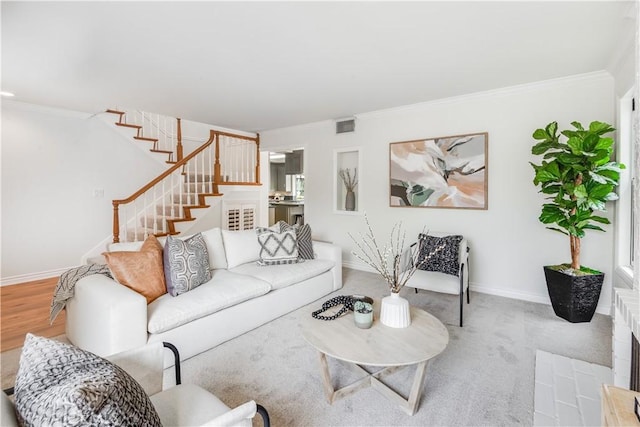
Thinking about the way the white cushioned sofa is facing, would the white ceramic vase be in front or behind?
in front

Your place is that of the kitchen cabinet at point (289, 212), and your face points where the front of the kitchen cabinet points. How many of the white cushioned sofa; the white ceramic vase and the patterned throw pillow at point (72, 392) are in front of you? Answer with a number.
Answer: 3

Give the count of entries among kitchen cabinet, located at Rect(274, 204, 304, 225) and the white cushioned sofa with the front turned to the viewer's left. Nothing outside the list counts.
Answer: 0

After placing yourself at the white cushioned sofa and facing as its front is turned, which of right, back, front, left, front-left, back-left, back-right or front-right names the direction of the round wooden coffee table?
front

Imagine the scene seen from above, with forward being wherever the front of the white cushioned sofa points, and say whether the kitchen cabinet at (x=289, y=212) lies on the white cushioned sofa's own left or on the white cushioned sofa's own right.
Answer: on the white cushioned sofa's own left

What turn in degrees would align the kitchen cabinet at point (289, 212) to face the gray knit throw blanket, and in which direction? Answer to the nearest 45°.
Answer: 0° — it already faces it

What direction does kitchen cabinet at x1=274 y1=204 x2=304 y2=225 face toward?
toward the camera

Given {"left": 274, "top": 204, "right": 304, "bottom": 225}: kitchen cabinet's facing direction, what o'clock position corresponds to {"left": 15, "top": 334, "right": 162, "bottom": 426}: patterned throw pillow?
The patterned throw pillow is roughly at 12 o'clock from the kitchen cabinet.

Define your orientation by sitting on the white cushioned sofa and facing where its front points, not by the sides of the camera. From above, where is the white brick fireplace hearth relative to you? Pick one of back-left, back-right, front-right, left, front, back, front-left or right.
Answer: front

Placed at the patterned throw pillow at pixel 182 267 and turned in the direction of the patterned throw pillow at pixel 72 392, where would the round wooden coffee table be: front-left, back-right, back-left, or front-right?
front-left

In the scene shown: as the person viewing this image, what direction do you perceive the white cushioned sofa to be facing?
facing the viewer and to the right of the viewer

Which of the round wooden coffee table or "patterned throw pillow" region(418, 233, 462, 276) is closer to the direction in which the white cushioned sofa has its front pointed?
the round wooden coffee table

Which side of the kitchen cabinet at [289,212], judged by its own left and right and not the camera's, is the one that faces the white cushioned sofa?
front
